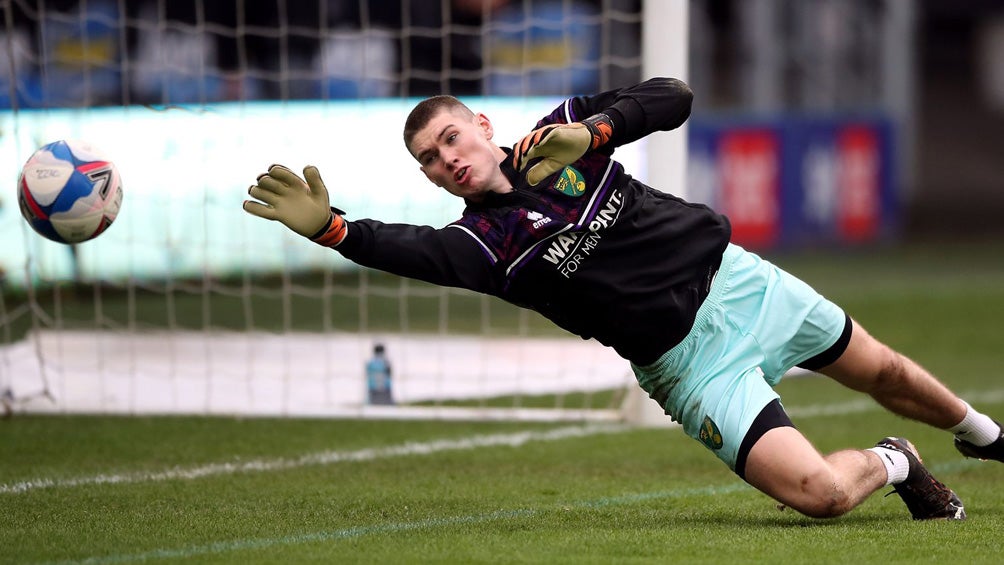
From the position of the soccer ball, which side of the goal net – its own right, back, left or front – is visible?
front

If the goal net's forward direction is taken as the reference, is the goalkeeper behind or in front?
in front

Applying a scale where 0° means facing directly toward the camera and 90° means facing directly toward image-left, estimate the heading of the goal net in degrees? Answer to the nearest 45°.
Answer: approximately 0°
